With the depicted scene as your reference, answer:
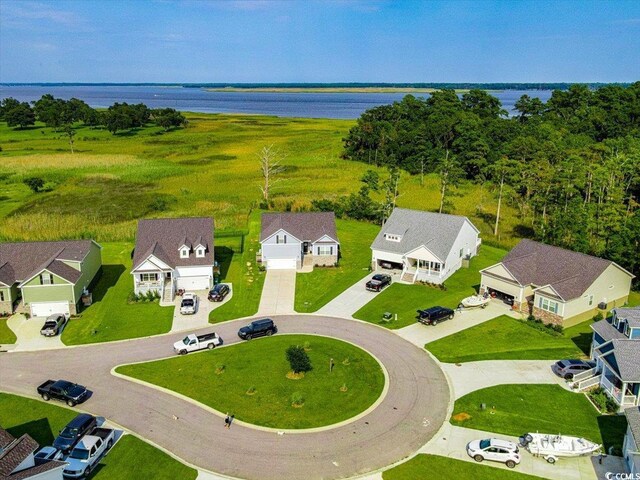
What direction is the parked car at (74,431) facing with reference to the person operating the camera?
facing the viewer and to the left of the viewer

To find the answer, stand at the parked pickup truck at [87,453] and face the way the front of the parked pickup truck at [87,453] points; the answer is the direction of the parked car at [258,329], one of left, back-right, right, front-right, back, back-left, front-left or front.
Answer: back

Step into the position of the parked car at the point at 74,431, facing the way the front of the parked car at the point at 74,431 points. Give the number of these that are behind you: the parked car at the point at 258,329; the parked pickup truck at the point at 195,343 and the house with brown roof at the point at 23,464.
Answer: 2

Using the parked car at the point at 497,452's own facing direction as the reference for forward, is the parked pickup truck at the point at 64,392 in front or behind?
in front

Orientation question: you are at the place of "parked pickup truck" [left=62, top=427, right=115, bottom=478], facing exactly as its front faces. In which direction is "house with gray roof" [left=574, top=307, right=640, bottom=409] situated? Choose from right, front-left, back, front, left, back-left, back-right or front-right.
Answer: back-left

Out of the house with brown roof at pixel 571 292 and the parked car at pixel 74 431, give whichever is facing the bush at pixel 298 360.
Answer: the house with brown roof

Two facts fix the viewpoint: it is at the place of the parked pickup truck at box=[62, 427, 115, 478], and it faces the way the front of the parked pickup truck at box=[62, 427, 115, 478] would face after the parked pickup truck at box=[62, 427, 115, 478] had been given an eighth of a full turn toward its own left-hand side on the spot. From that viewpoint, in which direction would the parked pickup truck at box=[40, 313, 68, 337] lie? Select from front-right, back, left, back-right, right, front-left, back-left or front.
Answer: back

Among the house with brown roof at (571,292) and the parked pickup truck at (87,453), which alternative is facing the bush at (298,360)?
the house with brown roof

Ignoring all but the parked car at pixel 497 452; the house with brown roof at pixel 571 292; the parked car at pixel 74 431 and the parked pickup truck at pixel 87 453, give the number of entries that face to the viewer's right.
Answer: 0

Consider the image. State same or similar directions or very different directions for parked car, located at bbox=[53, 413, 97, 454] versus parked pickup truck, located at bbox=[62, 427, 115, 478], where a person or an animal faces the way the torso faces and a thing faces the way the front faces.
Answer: same or similar directions

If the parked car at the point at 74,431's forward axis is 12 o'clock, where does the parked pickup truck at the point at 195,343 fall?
the parked pickup truck at the point at 195,343 is roughly at 6 o'clock from the parked car at the point at 74,431.

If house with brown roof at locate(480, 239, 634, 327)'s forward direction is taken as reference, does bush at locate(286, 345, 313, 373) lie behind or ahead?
ahead

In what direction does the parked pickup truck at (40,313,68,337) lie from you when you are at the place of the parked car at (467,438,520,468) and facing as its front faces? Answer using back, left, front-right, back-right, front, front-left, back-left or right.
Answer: front

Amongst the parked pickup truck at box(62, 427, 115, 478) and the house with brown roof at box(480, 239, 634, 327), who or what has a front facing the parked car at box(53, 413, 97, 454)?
the house with brown roof

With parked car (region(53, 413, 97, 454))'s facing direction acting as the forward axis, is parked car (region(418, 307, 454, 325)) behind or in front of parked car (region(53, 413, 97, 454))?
behind

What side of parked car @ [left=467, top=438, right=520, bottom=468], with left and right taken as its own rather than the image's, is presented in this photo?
left

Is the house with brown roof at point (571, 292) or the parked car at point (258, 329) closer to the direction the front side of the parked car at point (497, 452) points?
the parked car

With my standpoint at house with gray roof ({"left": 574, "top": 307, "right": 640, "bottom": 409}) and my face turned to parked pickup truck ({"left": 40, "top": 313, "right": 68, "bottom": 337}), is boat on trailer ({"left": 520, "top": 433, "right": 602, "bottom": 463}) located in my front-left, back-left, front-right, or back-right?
front-left
